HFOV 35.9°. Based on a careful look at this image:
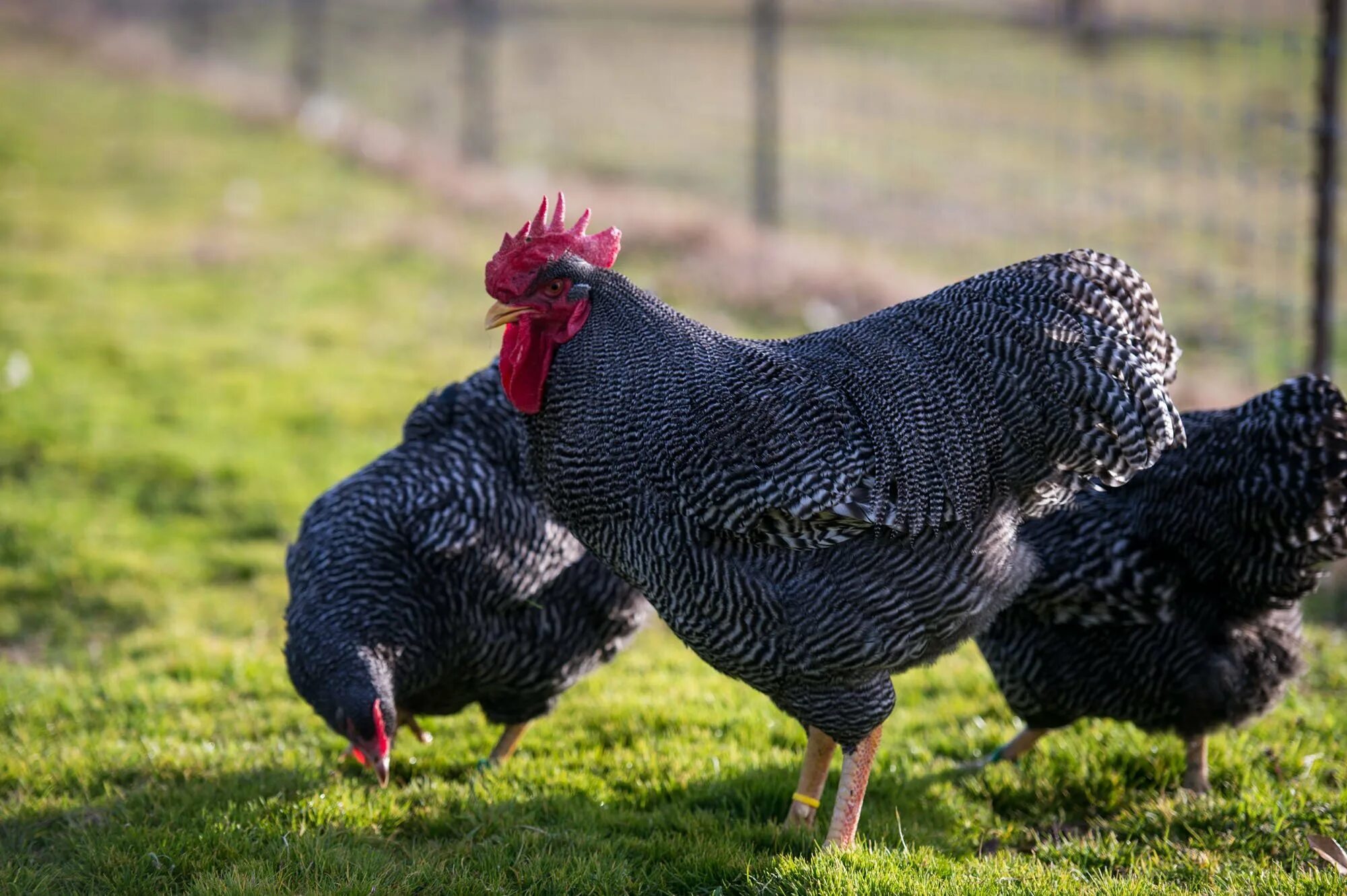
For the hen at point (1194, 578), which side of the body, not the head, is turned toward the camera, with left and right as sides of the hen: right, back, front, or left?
left

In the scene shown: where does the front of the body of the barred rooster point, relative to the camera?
to the viewer's left

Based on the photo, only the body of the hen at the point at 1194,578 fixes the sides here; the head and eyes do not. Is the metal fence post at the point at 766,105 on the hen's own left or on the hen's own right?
on the hen's own right

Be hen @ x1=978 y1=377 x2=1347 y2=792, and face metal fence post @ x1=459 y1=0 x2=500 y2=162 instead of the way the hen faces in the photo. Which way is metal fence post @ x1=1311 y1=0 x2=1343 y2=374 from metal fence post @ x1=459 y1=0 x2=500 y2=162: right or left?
right

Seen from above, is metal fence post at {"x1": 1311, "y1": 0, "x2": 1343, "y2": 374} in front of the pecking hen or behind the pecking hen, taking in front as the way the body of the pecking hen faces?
behind

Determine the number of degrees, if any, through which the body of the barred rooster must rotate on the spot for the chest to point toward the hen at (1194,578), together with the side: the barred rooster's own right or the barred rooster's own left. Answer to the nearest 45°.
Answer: approximately 135° to the barred rooster's own right

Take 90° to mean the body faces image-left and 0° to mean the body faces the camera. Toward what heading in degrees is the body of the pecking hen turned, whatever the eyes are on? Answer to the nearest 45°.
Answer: approximately 45°

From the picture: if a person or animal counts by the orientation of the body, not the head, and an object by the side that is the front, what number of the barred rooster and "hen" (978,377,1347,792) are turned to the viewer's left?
2
